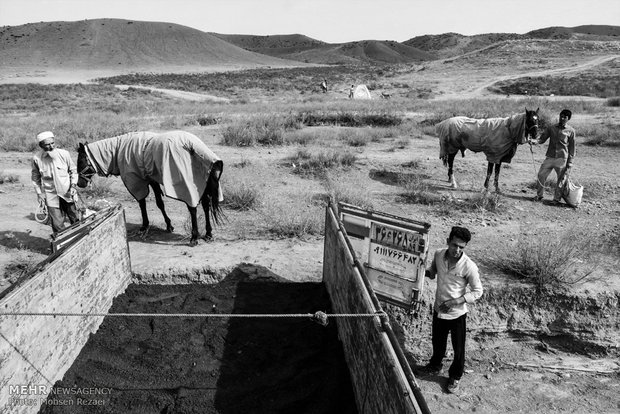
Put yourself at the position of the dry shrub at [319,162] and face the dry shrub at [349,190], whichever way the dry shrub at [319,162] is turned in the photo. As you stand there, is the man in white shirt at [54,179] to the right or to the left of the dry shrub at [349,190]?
right

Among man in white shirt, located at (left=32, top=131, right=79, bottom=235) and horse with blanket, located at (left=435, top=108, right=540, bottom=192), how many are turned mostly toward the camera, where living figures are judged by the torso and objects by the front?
1

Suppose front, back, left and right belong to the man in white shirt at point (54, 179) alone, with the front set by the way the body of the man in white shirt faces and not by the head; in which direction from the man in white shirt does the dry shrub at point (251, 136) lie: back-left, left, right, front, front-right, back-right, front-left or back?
back-left

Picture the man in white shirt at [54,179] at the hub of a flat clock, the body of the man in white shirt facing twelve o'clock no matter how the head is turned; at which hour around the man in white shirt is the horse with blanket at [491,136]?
The horse with blanket is roughly at 9 o'clock from the man in white shirt.

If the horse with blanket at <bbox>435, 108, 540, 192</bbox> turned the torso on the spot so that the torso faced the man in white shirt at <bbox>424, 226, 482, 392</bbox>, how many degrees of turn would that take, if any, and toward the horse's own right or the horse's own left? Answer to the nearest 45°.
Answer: approximately 90° to the horse's own right

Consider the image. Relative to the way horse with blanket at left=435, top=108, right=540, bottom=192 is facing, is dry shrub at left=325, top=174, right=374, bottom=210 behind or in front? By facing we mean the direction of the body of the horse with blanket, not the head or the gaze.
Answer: behind

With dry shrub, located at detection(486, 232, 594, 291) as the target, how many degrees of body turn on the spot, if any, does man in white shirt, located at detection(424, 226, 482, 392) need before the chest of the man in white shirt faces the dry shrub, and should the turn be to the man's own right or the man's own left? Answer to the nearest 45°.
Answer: approximately 180°

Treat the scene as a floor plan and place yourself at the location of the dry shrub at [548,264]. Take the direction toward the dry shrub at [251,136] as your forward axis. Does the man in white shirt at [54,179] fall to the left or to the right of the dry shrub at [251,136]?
left

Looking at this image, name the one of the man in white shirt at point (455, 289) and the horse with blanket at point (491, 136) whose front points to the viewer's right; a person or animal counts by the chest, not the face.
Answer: the horse with blanket

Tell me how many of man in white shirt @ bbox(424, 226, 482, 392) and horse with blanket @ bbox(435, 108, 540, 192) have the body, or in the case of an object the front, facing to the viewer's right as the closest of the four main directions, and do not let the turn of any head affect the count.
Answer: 1

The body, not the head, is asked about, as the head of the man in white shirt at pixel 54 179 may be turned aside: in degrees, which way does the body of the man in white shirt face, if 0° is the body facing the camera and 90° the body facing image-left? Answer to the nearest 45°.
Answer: approximately 0°

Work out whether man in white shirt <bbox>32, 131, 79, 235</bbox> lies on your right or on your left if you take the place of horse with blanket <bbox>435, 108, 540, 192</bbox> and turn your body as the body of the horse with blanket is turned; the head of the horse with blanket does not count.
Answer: on your right

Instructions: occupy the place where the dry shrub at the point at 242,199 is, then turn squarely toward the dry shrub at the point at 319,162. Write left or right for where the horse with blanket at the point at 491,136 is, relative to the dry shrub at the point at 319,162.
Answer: right

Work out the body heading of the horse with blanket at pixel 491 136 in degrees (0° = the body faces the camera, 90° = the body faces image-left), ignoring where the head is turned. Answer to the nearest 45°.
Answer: approximately 270°
